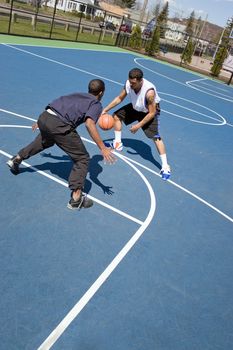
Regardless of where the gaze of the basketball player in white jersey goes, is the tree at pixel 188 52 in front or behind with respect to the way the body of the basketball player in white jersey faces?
behind

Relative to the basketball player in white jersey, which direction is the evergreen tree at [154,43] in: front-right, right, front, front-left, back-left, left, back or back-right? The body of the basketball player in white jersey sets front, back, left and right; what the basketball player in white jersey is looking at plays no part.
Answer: back-right

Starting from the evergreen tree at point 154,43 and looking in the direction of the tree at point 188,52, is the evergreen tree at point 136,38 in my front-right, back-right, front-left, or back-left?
back-left

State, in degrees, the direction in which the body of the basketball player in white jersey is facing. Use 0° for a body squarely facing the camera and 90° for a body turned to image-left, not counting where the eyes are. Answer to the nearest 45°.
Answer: approximately 45°

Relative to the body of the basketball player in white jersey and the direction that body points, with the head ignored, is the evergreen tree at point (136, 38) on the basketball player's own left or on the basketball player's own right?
on the basketball player's own right
